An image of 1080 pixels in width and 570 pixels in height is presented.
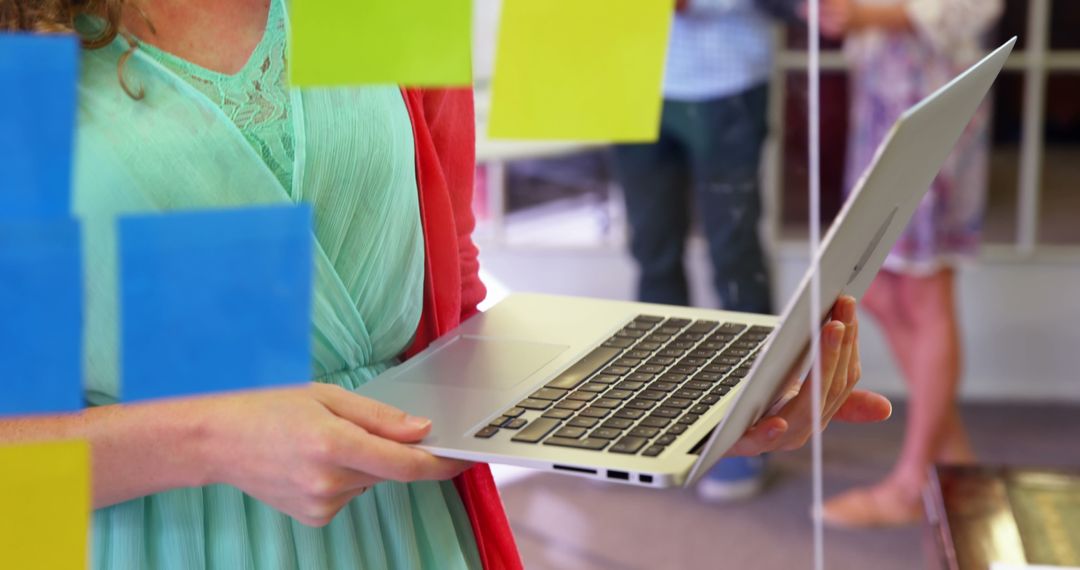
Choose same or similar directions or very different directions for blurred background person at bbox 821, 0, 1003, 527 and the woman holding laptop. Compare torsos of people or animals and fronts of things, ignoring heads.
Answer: very different directions

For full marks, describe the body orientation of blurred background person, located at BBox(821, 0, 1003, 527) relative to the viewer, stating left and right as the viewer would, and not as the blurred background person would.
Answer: facing to the left of the viewer

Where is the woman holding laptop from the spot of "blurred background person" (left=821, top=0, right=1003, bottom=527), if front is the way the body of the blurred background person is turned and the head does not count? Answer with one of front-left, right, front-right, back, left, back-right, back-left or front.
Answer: left

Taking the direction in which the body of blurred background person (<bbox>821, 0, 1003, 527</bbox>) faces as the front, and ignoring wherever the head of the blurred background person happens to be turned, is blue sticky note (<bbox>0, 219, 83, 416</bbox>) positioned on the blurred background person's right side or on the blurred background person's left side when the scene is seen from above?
on the blurred background person's left side

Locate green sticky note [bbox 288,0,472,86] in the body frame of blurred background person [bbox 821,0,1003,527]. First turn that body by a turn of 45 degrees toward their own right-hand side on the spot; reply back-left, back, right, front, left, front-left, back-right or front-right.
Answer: back-left

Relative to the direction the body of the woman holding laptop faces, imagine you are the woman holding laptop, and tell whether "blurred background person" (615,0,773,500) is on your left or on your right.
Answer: on your left

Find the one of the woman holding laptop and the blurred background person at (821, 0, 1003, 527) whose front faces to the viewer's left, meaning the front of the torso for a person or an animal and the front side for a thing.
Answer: the blurred background person

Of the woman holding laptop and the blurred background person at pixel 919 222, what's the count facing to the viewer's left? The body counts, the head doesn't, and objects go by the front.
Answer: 1

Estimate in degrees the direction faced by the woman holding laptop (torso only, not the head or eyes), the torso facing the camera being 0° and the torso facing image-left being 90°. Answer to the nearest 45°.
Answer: approximately 315°
